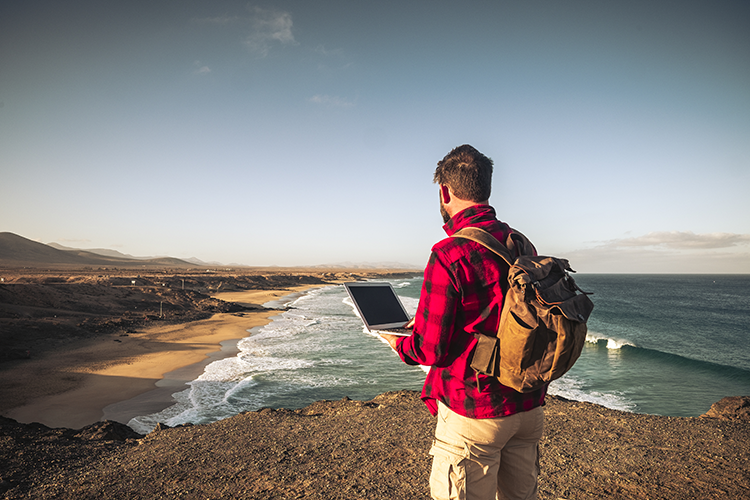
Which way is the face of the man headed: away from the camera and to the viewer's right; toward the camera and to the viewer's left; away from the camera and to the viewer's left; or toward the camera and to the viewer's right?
away from the camera and to the viewer's left

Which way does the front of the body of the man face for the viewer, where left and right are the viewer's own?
facing away from the viewer and to the left of the viewer

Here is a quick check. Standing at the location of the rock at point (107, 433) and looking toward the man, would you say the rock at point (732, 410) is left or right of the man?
left

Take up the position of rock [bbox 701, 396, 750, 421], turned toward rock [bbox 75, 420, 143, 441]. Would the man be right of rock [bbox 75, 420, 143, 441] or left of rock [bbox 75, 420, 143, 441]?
left

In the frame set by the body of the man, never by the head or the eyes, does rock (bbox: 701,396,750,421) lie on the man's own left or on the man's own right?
on the man's own right

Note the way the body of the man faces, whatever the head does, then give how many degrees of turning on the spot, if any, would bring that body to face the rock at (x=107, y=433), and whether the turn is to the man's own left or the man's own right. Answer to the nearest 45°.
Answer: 0° — they already face it
